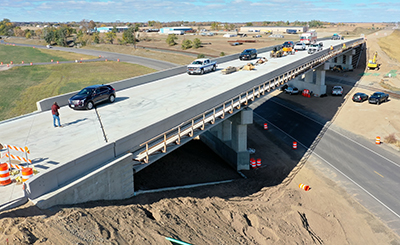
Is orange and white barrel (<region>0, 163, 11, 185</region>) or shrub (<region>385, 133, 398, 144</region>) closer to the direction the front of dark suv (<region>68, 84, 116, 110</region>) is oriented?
the orange and white barrel

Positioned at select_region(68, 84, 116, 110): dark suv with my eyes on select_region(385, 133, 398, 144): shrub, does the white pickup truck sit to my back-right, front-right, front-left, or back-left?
front-left

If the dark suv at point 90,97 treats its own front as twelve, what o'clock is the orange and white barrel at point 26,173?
The orange and white barrel is roughly at 11 o'clock from the dark suv.

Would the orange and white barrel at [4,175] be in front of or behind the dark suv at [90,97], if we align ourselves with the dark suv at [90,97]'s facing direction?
in front

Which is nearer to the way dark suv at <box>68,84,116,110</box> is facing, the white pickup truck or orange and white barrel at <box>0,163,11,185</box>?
the orange and white barrel

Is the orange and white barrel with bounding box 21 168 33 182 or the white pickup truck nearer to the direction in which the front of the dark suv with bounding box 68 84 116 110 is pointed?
the orange and white barrel

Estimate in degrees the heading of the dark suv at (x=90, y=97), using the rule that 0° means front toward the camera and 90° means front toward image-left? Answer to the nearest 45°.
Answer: approximately 45°

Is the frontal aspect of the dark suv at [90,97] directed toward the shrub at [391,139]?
no

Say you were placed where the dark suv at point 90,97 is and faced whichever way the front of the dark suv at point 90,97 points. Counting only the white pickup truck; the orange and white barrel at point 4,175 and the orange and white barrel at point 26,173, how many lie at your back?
1

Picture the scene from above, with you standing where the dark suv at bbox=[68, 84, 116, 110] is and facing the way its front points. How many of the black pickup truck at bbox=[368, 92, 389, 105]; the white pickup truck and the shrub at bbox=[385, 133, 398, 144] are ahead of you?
0

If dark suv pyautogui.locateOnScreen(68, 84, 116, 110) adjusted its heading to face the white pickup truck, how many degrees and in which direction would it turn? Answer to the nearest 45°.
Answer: approximately 180°
